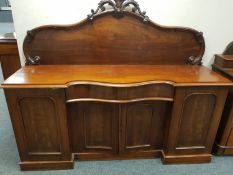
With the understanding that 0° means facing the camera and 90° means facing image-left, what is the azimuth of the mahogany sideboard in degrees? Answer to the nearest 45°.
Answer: approximately 0°

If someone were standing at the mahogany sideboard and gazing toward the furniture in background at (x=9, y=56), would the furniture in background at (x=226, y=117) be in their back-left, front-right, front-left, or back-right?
back-right

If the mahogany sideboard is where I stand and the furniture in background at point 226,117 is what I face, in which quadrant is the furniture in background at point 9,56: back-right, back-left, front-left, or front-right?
back-left

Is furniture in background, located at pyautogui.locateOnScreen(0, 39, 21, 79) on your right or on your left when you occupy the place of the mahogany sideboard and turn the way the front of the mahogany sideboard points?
on your right

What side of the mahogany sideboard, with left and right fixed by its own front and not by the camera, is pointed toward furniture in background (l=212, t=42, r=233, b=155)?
left
